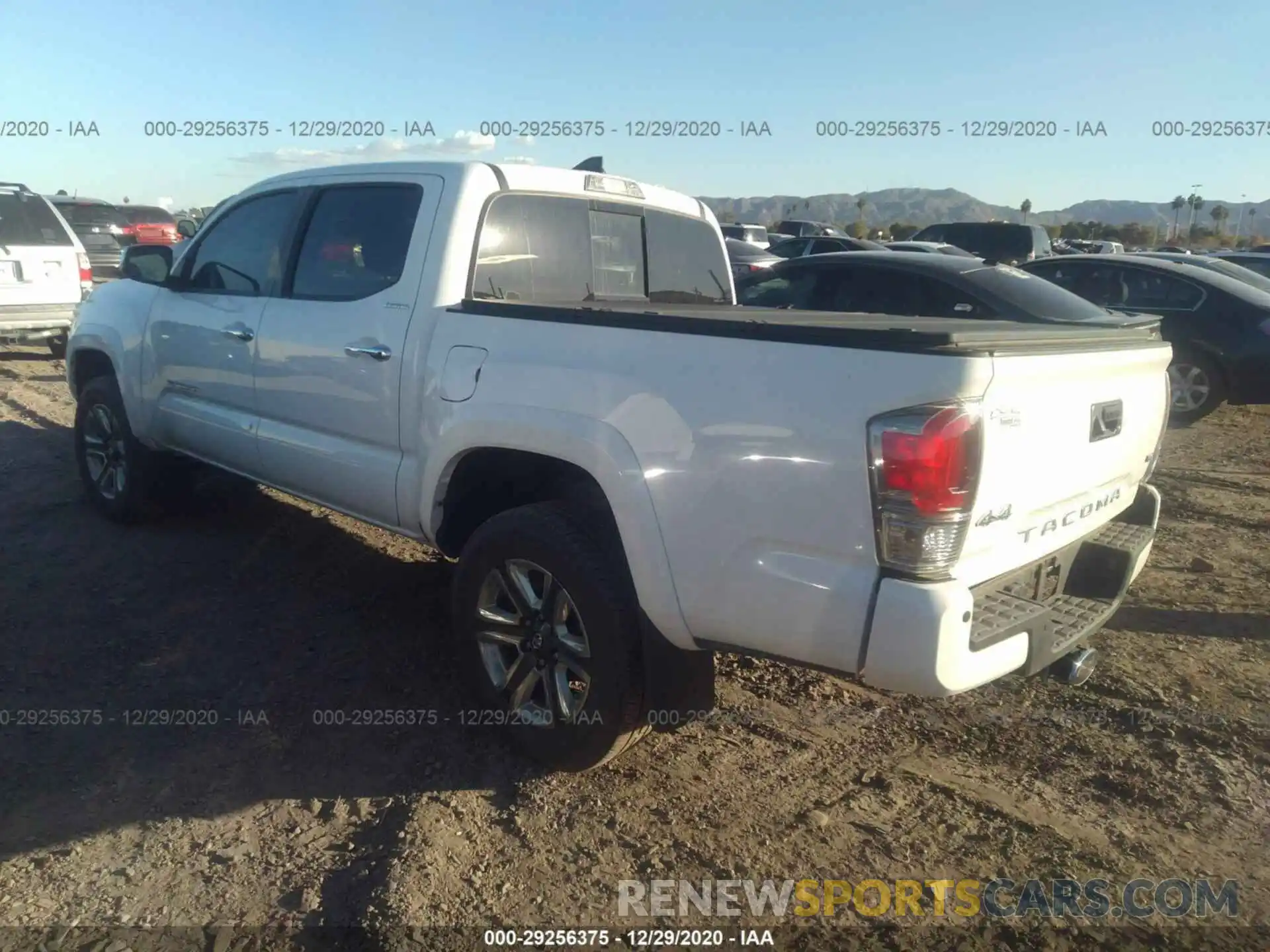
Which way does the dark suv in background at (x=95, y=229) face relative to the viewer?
away from the camera

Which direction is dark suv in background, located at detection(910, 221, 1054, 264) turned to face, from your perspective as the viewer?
facing away from the viewer and to the left of the viewer

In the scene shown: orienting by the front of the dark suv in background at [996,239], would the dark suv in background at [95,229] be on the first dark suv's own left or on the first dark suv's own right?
on the first dark suv's own left

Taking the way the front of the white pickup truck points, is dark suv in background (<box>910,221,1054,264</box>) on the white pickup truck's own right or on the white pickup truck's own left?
on the white pickup truck's own right

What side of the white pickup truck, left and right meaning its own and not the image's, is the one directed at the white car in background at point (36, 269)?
front

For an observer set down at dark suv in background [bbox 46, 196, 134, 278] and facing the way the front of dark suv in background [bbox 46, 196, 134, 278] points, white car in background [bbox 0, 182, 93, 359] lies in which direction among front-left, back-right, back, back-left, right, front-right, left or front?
back

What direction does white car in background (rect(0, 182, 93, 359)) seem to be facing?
away from the camera

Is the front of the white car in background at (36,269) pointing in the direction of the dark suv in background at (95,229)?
yes

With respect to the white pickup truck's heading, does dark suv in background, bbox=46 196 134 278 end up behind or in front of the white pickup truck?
in front

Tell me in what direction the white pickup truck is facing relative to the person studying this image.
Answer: facing away from the viewer and to the left of the viewer

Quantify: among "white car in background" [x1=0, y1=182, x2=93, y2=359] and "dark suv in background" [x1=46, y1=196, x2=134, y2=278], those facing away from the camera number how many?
2

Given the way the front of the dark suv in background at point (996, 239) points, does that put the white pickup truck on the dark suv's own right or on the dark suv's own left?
on the dark suv's own left
